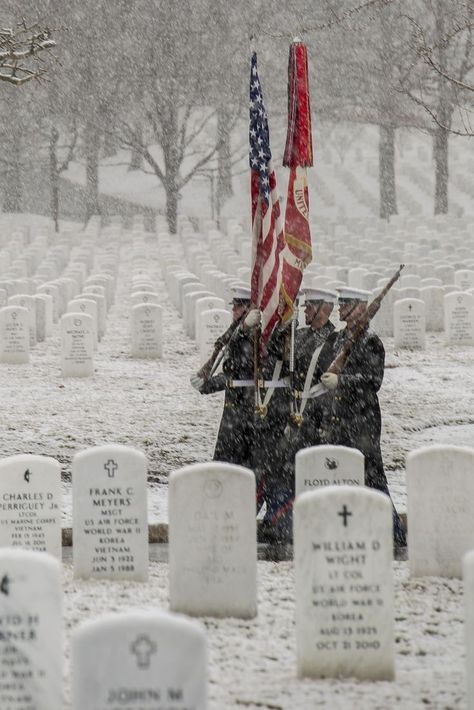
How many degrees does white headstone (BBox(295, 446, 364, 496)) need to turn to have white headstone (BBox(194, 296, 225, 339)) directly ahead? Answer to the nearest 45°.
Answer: approximately 180°

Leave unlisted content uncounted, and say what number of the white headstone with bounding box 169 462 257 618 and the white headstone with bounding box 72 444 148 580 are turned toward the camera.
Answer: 2

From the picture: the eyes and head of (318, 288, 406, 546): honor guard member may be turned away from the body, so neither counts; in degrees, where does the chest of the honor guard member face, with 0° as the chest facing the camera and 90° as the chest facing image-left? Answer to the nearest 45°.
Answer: approximately 45°

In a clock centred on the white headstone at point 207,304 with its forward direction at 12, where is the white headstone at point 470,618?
the white headstone at point 470,618 is roughly at 12 o'clock from the white headstone at point 207,304.

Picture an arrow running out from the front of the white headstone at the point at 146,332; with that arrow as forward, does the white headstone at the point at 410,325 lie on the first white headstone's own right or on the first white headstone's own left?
on the first white headstone's own left

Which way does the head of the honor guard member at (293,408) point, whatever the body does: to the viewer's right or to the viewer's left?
to the viewer's left

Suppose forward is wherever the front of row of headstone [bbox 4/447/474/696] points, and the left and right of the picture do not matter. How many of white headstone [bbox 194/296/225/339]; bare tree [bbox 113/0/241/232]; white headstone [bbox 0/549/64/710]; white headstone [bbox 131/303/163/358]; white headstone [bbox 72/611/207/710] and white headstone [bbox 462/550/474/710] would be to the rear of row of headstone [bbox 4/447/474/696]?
3

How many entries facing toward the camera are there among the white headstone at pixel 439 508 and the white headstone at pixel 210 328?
2

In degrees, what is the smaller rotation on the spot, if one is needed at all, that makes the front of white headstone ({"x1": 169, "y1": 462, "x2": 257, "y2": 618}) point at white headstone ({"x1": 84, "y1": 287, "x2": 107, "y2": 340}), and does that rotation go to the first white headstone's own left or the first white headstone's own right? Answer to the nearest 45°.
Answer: approximately 180°

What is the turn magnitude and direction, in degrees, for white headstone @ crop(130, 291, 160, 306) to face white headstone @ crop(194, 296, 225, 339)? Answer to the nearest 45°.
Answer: approximately 45° to its left

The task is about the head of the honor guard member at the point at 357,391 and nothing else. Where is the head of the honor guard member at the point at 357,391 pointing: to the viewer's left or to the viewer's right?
to the viewer's left

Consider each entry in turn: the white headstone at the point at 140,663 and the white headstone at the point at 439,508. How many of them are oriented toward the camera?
2

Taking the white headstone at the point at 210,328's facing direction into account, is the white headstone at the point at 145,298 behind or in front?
behind
